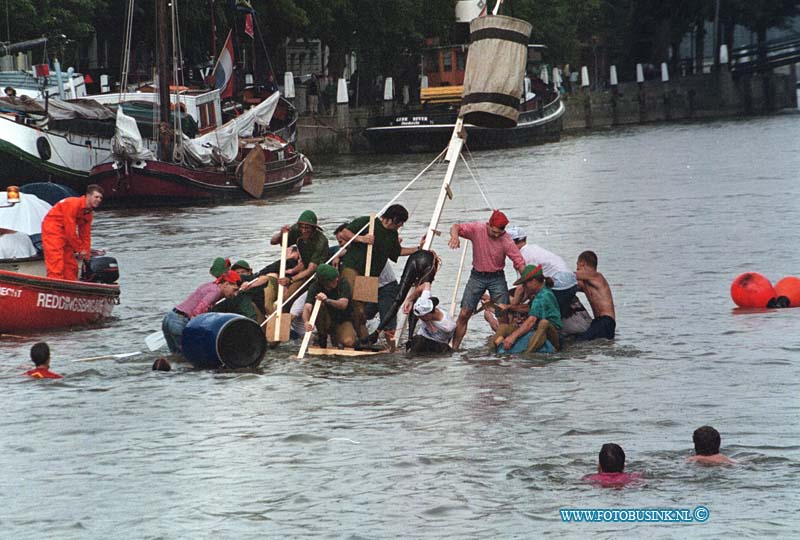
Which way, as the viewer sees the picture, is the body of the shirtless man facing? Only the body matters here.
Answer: to the viewer's left

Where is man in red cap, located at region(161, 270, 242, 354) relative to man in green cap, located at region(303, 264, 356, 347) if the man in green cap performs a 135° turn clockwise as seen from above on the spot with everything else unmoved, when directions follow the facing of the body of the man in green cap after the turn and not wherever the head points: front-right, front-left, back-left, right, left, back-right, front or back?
front-left

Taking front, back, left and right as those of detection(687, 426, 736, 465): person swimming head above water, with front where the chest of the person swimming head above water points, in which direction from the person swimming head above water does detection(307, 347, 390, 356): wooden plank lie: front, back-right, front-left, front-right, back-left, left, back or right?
front-left

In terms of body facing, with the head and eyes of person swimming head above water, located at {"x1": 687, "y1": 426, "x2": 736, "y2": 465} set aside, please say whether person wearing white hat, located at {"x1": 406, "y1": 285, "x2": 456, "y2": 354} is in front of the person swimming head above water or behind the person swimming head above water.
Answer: in front

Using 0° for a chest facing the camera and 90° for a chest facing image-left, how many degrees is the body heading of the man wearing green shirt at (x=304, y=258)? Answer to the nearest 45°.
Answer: approximately 45°

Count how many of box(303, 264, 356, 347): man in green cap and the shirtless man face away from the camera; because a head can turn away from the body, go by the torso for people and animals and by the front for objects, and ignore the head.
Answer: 0

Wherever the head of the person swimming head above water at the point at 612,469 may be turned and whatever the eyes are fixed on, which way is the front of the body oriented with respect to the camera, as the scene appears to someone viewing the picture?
away from the camera

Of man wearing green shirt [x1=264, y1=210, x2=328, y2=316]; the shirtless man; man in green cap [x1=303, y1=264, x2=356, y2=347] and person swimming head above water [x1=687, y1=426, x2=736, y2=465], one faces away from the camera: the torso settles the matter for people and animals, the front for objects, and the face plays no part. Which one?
the person swimming head above water

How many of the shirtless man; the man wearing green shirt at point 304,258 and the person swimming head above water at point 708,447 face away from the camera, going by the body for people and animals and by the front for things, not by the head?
1

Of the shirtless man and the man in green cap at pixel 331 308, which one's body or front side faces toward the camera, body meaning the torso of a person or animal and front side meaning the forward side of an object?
the man in green cap

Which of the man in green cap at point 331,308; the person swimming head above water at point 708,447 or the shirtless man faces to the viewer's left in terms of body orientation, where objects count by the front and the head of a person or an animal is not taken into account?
the shirtless man

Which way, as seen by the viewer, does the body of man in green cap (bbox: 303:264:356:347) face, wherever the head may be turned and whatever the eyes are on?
toward the camera

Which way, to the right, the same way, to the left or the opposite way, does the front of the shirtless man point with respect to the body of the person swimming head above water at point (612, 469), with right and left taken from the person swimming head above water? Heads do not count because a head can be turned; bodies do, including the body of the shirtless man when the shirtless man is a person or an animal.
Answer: to the left

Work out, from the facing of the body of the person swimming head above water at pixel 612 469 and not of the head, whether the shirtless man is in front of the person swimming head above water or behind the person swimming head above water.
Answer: in front

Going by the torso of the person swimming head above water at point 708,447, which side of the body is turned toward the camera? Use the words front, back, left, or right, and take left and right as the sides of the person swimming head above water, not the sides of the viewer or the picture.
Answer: back

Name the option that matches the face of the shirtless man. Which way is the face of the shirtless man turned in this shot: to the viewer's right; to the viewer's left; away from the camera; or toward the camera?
to the viewer's left
